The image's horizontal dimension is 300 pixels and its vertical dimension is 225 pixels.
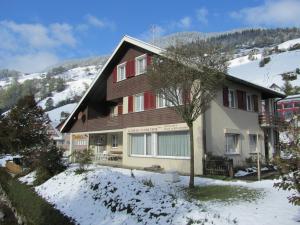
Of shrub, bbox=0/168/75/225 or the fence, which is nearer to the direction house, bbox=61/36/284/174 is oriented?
the shrub

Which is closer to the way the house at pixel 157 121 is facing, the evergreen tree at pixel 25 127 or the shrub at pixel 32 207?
the shrub

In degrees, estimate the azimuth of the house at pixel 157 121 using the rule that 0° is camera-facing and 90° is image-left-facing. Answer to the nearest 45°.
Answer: approximately 45°

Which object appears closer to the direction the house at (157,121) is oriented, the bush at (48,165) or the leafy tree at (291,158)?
the bush

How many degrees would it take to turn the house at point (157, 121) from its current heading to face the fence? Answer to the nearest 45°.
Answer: approximately 90° to its left

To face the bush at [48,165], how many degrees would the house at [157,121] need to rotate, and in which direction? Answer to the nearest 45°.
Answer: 0° — it already faces it

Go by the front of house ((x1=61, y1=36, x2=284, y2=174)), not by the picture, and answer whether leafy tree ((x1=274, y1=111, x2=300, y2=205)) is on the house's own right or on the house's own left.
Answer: on the house's own left
